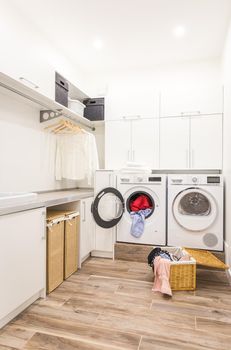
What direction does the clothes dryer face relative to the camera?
toward the camera

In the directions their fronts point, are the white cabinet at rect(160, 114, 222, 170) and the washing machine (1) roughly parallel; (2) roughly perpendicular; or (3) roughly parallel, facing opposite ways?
roughly parallel

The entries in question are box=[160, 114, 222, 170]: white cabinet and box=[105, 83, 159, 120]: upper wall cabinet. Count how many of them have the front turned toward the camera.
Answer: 2

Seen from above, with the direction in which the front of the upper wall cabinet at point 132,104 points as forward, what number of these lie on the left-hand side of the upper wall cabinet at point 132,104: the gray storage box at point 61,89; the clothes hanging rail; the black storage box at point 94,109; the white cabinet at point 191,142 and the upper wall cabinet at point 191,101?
2

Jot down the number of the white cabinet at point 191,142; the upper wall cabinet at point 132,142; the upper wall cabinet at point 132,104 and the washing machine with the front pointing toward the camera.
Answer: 4

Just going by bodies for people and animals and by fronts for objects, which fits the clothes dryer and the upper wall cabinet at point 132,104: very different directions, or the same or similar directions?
same or similar directions

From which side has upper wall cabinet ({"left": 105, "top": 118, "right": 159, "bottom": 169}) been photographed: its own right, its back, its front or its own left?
front

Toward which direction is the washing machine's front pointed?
toward the camera
